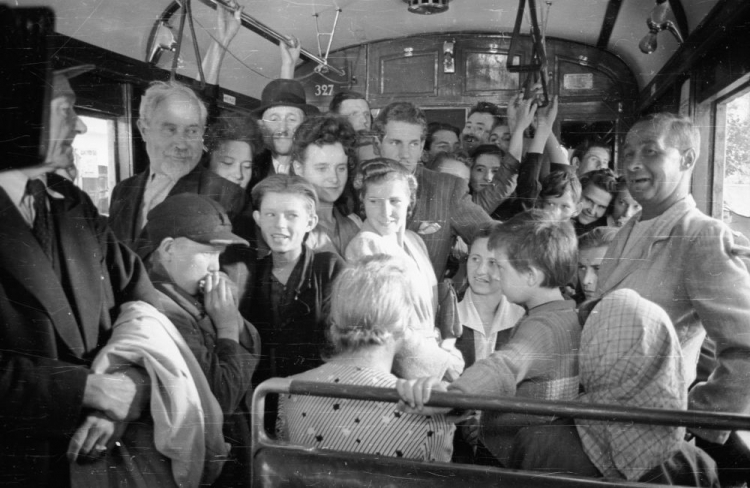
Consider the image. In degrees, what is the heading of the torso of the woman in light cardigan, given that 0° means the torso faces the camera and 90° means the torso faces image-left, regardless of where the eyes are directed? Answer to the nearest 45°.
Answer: approximately 0°

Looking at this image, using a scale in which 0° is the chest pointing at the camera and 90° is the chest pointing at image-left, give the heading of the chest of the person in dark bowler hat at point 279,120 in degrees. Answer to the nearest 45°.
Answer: approximately 0°

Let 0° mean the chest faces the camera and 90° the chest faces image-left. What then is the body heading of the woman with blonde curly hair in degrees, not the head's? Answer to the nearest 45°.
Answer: approximately 225°

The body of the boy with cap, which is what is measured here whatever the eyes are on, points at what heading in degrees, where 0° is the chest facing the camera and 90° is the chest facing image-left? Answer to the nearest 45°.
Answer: approximately 270°
